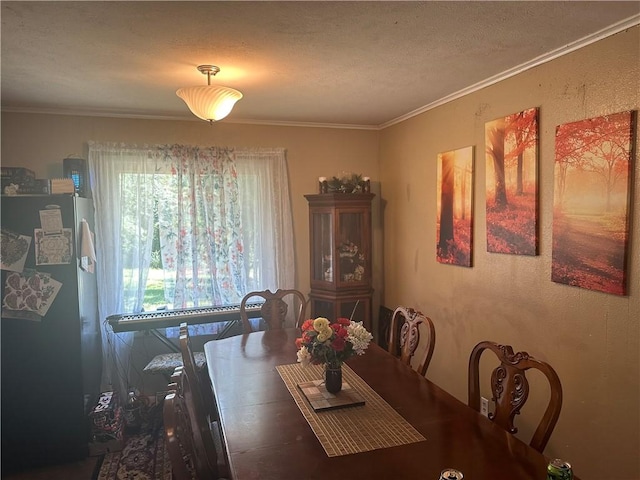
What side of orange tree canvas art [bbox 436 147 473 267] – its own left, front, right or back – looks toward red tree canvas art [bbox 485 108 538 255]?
left

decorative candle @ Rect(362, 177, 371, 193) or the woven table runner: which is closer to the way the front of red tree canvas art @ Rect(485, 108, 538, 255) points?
the woven table runner

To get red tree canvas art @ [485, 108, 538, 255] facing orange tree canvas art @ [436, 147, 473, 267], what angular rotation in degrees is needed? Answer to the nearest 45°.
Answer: approximately 90° to its right

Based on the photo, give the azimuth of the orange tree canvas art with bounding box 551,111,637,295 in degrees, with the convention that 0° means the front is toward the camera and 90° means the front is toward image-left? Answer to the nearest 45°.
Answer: approximately 45°

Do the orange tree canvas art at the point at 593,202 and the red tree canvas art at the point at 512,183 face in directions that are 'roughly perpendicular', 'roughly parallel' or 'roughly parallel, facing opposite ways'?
roughly parallel

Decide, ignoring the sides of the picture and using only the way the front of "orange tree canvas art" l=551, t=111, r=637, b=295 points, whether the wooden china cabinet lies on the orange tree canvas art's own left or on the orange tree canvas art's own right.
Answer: on the orange tree canvas art's own right

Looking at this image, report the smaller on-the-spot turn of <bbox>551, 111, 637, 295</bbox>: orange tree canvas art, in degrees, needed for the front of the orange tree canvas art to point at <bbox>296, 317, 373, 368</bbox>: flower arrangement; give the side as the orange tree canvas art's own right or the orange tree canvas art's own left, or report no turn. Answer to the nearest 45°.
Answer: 0° — it already faces it

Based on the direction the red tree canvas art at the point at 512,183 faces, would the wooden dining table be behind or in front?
in front

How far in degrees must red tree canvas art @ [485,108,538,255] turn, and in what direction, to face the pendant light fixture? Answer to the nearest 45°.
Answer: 0° — it already faces it

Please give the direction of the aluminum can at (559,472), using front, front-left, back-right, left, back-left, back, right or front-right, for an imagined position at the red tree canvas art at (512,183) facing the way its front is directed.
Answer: front-left

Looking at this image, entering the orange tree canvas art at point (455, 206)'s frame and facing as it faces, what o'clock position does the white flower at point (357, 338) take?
The white flower is roughly at 11 o'clock from the orange tree canvas art.

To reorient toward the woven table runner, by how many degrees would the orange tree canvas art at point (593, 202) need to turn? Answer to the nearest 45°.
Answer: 0° — it already faces it
